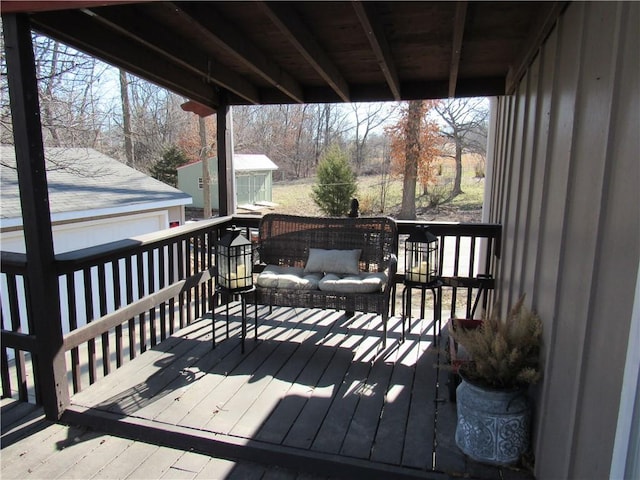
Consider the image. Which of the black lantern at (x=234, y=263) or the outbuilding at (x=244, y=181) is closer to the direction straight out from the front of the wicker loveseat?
the black lantern

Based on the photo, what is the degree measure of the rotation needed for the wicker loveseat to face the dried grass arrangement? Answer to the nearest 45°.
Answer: approximately 45° to its left

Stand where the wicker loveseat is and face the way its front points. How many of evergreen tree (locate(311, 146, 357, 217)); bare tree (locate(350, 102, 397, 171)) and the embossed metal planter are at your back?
2

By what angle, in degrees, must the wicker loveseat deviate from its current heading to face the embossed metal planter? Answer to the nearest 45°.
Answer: approximately 45° to its left

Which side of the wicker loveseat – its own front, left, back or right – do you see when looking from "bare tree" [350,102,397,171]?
back

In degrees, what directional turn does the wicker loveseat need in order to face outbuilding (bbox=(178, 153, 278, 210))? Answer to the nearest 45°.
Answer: approximately 180°

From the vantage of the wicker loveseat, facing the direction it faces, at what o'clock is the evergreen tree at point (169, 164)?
The evergreen tree is roughly at 5 o'clock from the wicker loveseat.

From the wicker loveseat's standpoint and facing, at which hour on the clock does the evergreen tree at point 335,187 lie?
The evergreen tree is roughly at 6 o'clock from the wicker loveseat.

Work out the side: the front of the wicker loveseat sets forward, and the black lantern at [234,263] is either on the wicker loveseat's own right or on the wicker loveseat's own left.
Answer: on the wicker loveseat's own right

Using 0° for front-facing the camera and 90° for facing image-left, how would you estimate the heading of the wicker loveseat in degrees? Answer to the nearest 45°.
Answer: approximately 0°

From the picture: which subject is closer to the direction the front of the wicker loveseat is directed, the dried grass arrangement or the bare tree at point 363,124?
the dried grass arrangement

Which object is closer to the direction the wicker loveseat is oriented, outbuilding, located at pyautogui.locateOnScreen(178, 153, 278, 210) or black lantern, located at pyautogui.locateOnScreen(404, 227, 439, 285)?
the black lantern
